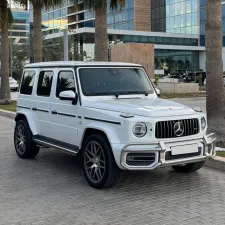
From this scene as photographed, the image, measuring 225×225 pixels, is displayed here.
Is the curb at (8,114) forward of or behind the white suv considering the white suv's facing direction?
behind

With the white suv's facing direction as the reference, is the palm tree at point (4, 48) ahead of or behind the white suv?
behind

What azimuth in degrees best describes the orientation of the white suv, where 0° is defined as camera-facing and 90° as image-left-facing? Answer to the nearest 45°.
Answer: approximately 315°
